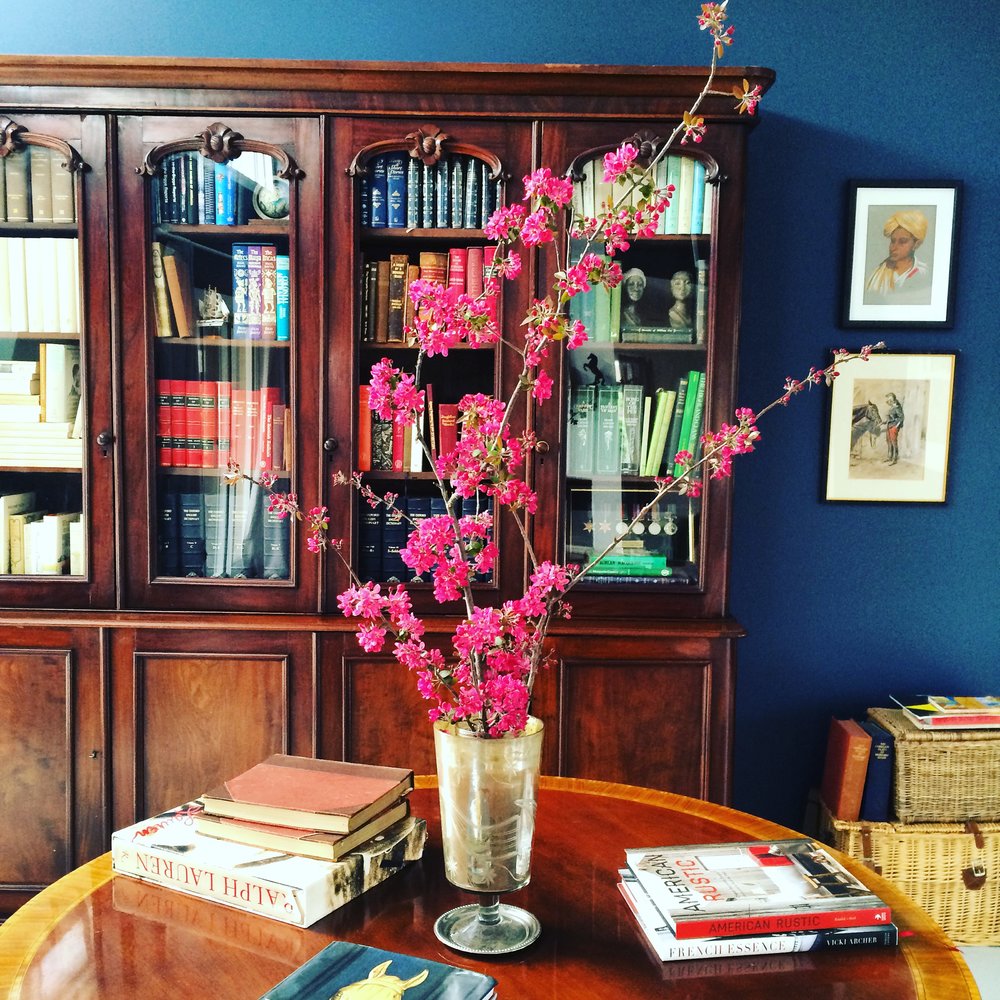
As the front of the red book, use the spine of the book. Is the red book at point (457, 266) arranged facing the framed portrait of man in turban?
no

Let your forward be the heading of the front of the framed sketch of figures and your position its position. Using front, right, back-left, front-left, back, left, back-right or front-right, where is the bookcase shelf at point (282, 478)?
front-right

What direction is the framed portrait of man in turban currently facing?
toward the camera

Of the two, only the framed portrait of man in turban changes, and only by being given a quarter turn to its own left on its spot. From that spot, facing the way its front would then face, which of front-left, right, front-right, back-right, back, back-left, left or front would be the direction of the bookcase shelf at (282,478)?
back-right

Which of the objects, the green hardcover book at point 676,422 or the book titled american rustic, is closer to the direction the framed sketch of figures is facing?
the book titled american rustic

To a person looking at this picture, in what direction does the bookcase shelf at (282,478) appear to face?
facing the viewer

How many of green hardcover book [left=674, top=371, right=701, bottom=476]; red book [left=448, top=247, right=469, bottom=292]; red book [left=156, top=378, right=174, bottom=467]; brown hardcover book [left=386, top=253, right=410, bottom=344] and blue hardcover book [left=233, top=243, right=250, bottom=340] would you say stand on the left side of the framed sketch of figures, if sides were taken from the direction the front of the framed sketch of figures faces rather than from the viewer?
0

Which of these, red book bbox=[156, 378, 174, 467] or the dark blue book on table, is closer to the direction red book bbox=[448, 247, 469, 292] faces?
the dark blue book on table
